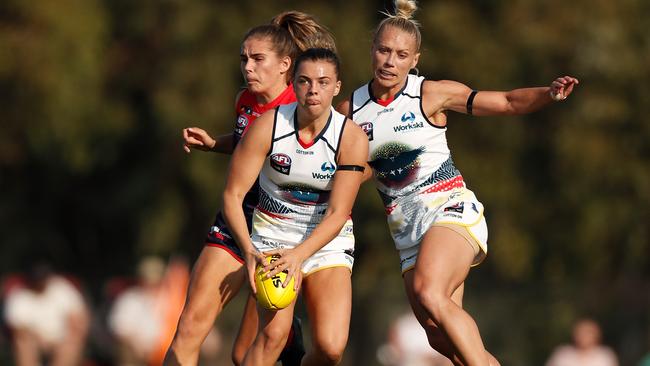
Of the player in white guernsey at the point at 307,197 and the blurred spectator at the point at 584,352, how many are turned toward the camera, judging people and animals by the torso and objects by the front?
2

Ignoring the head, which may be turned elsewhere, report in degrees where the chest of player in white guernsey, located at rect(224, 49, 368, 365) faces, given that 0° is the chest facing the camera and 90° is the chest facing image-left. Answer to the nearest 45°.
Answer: approximately 0°

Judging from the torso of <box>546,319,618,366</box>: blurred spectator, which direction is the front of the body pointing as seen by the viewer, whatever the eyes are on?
toward the camera

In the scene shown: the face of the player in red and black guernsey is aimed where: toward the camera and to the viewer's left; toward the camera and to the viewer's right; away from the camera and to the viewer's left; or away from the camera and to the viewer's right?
toward the camera and to the viewer's left

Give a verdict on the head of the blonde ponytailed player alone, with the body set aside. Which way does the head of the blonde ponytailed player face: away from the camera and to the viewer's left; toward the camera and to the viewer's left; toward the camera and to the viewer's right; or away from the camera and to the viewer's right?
toward the camera and to the viewer's left

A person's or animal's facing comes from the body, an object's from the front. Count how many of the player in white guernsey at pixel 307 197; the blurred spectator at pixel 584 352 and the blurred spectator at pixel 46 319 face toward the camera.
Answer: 3

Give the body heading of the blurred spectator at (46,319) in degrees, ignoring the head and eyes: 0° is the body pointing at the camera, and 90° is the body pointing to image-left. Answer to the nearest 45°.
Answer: approximately 0°

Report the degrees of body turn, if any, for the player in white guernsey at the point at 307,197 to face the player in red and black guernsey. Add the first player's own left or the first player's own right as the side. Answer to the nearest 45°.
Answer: approximately 135° to the first player's own right
